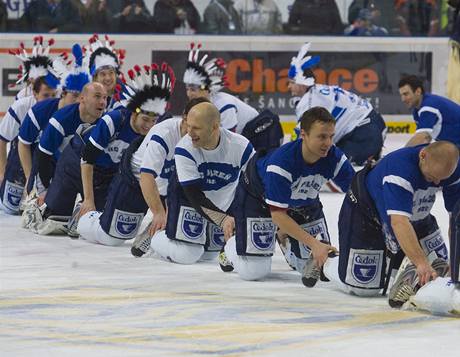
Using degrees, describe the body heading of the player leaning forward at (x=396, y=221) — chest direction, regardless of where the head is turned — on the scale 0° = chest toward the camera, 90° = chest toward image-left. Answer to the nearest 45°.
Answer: approximately 315°

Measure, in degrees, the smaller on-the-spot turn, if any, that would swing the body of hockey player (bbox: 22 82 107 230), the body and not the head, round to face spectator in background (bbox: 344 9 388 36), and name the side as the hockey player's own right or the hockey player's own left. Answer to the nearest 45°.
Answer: approximately 90° to the hockey player's own left

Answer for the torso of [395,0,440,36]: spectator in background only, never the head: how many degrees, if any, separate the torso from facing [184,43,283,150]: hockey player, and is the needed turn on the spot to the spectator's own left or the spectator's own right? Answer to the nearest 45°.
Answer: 0° — they already face them

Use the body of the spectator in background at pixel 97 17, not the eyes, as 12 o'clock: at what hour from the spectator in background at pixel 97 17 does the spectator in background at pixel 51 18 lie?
the spectator in background at pixel 51 18 is roughly at 3 o'clock from the spectator in background at pixel 97 17.

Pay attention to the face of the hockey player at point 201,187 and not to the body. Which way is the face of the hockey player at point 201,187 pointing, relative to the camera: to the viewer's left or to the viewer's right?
to the viewer's left

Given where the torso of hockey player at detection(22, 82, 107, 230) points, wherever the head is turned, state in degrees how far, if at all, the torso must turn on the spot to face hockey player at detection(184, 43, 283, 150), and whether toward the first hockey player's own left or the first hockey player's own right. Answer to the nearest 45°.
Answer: approximately 45° to the first hockey player's own left
